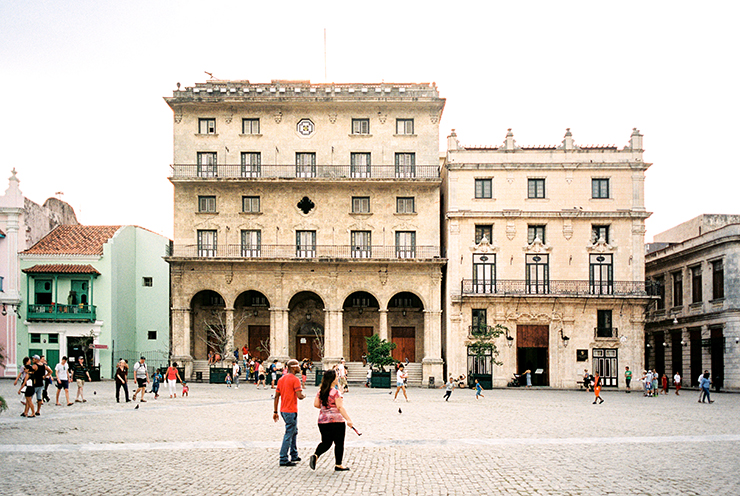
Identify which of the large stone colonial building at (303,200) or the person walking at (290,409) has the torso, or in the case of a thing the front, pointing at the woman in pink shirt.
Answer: the large stone colonial building

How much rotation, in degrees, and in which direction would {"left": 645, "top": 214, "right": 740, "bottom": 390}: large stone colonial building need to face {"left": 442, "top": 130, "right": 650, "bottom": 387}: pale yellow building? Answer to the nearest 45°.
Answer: approximately 45° to its right

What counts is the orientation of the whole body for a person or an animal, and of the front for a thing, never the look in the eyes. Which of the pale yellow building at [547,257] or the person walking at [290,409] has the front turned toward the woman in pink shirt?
the pale yellow building

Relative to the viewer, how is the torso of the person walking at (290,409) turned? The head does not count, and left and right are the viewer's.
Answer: facing away from the viewer and to the right of the viewer

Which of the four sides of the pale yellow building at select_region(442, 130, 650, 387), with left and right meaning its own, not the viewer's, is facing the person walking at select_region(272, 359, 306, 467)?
front

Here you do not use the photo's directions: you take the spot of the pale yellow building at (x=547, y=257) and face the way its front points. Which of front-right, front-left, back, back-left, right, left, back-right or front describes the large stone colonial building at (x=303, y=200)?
right

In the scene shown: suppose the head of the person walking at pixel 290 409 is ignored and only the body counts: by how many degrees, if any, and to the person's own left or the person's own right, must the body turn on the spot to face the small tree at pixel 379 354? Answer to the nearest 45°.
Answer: approximately 45° to the person's own left

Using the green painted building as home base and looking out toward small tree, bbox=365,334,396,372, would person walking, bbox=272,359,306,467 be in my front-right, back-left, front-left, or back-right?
front-right

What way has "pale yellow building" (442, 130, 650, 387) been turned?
toward the camera

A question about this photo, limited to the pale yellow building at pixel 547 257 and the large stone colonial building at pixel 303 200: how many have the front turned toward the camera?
2

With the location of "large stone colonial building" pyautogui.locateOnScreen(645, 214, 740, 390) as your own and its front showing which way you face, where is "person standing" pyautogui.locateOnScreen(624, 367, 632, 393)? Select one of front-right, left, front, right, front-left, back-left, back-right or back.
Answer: front

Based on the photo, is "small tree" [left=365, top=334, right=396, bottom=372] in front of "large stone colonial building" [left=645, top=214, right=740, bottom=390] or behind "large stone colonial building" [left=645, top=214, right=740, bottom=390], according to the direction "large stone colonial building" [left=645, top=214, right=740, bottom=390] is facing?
in front

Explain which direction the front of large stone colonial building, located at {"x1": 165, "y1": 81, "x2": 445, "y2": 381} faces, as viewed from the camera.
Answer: facing the viewer

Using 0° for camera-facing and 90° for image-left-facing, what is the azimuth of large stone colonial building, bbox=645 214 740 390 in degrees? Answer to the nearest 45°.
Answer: approximately 45°

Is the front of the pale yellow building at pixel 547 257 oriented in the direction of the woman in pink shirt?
yes
